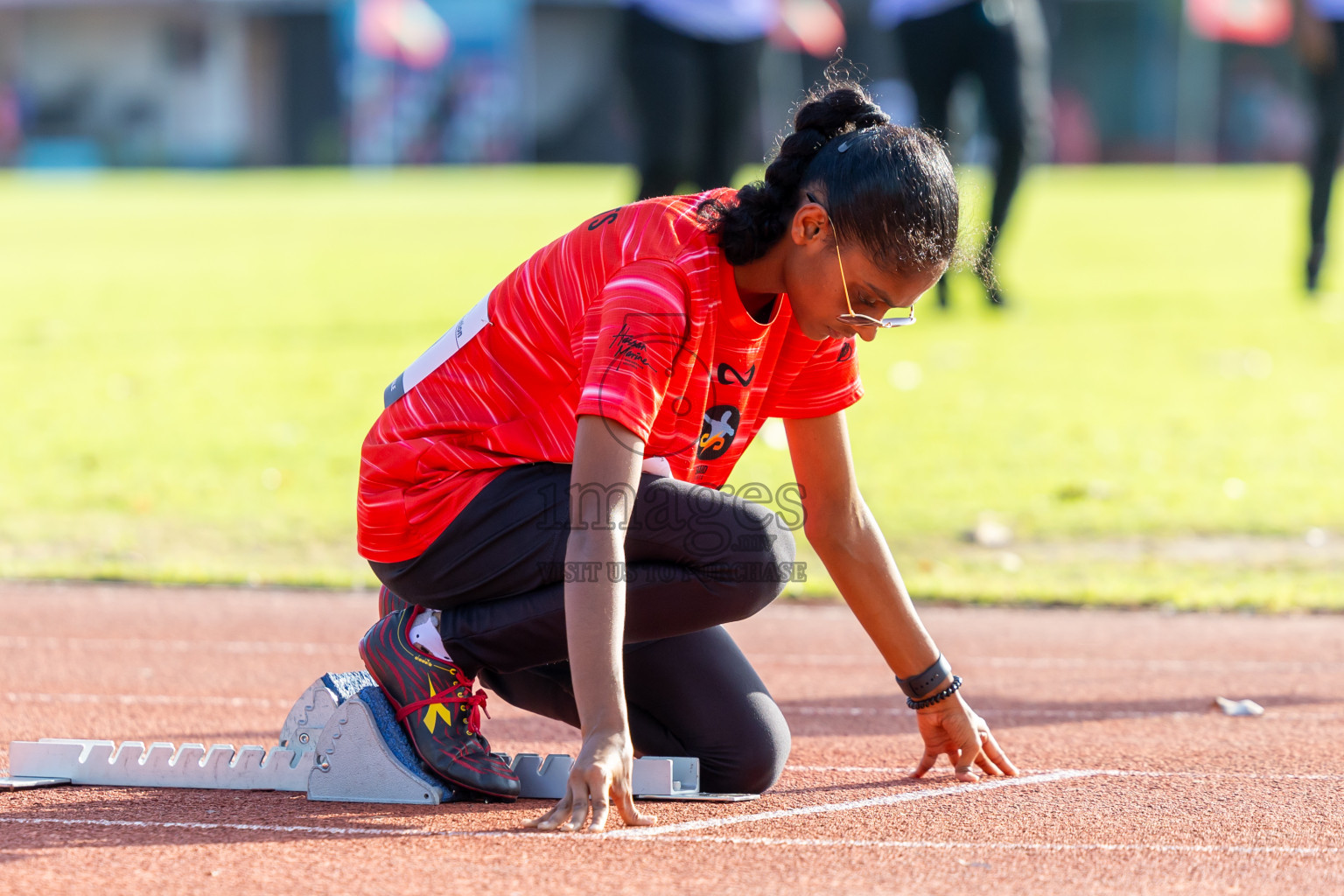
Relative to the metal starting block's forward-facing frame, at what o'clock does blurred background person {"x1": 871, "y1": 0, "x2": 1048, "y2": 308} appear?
The blurred background person is roughly at 10 o'clock from the metal starting block.

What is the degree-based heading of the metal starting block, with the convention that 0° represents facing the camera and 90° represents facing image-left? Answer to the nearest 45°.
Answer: approximately 270°

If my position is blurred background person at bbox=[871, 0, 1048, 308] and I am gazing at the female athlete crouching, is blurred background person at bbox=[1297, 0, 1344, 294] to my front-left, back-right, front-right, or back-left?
back-left

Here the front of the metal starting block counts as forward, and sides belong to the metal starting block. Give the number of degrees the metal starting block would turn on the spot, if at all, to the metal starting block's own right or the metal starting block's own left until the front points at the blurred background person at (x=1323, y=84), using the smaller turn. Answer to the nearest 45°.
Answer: approximately 45° to the metal starting block's own left

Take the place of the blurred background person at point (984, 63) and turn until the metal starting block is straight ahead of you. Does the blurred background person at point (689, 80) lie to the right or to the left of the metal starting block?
right

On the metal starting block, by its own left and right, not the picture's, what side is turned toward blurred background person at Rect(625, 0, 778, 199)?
left
